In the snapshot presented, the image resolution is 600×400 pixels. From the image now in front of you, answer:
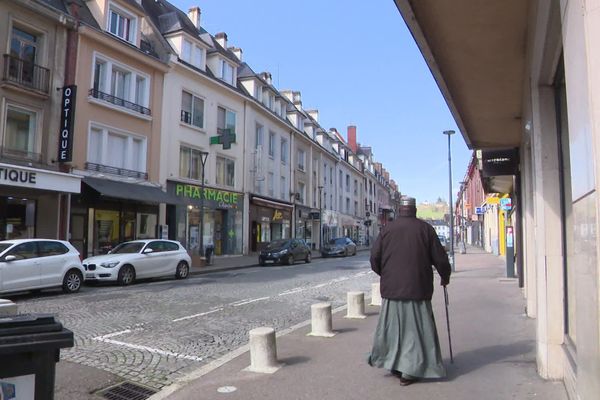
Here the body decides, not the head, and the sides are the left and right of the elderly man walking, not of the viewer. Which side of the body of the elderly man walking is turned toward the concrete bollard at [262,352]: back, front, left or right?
left

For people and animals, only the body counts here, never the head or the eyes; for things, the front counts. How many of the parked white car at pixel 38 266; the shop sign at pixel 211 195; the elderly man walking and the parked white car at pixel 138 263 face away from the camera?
1

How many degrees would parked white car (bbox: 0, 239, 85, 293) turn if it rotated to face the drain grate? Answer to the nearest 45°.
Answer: approximately 45° to its left

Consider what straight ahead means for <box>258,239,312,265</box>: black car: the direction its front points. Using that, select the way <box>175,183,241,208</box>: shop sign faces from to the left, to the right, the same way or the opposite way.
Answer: to the left

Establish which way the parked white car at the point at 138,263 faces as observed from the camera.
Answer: facing the viewer and to the left of the viewer

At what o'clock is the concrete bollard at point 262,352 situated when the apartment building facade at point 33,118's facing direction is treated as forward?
The concrete bollard is roughly at 1 o'clock from the apartment building facade.

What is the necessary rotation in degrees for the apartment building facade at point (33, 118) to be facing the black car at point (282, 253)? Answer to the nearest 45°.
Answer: approximately 45° to its left

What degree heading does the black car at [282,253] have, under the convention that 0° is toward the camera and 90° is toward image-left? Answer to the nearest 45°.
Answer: approximately 45°

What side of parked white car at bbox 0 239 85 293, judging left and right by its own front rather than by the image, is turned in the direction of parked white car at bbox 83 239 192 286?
back

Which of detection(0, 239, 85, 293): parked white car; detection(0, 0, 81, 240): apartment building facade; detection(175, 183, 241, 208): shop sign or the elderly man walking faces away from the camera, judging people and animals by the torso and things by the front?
the elderly man walking

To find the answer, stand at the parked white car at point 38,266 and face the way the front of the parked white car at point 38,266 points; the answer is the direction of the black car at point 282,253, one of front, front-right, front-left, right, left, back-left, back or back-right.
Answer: back

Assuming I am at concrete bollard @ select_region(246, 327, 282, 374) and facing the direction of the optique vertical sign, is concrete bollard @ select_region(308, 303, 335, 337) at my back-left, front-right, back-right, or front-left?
front-right

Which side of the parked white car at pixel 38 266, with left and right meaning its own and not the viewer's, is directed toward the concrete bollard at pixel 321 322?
left

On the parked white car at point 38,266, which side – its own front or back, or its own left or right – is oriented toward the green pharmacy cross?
back

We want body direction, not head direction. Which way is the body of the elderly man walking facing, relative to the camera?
away from the camera

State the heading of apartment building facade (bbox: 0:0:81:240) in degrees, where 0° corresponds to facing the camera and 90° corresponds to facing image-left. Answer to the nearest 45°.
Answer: approximately 315°
